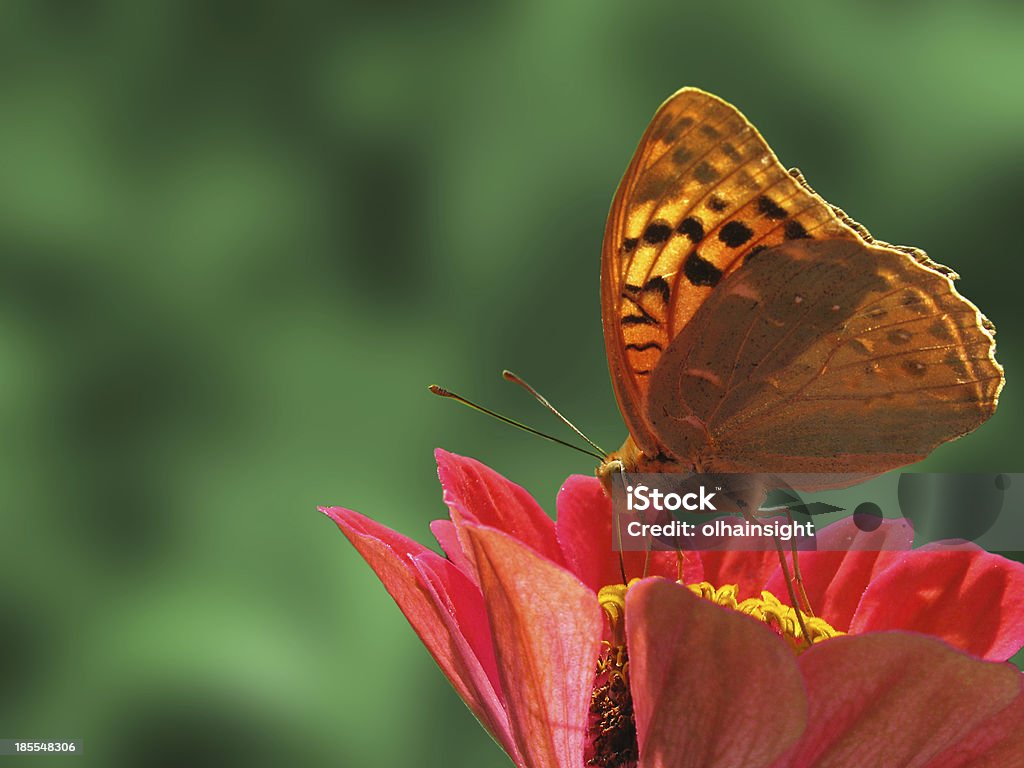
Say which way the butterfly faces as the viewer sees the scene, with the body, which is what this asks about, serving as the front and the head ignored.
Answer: to the viewer's left
